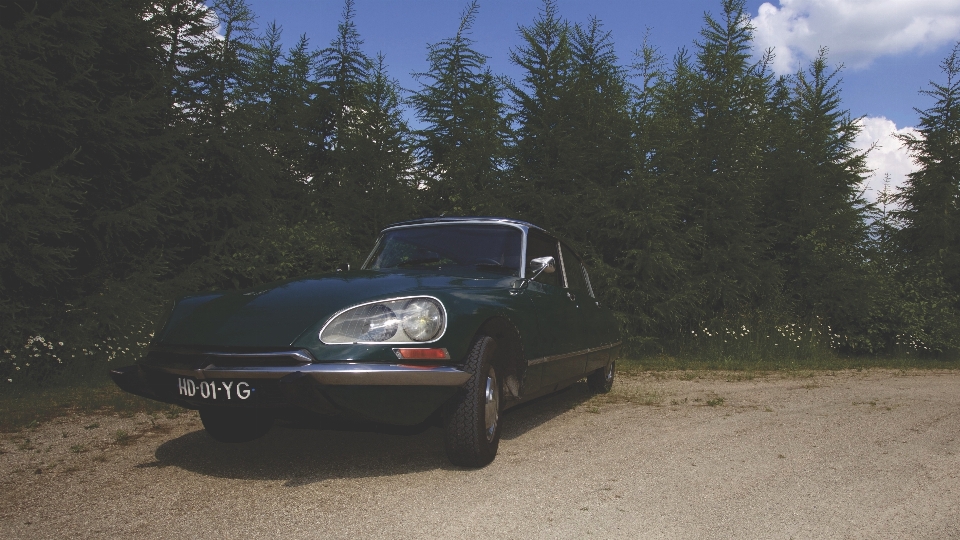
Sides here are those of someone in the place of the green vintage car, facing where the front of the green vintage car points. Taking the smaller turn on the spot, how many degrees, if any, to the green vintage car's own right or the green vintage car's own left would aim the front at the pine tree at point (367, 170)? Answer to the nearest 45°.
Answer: approximately 135° to the green vintage car's own right

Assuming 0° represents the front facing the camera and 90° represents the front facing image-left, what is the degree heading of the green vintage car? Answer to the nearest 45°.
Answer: approximately 45°

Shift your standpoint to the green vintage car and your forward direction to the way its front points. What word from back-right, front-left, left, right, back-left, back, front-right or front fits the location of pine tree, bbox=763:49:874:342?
back

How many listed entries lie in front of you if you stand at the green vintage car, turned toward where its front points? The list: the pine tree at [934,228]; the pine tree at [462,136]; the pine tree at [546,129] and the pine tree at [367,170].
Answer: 0

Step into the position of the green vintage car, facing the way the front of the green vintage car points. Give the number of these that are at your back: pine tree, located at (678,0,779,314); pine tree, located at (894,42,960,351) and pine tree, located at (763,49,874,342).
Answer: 3

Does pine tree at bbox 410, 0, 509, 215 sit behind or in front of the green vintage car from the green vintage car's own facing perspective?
behind

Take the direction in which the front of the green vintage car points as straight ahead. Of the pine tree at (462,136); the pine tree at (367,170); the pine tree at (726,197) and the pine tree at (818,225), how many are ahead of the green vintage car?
0

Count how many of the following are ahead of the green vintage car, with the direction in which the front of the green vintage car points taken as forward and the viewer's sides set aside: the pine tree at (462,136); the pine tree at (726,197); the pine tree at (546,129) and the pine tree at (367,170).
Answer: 0

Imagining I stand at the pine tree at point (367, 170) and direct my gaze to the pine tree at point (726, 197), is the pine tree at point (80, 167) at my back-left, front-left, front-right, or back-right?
back-right

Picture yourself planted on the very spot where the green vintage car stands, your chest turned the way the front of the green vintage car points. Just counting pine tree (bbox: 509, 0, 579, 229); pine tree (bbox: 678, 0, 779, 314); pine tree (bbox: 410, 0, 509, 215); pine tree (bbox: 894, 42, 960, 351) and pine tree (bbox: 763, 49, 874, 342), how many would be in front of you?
0

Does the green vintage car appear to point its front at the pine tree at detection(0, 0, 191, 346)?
no

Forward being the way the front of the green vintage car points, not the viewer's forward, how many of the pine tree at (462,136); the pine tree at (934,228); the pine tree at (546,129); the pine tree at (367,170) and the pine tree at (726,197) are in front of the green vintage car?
0

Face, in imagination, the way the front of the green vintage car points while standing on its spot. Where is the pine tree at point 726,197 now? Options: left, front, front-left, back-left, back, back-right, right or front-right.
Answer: back

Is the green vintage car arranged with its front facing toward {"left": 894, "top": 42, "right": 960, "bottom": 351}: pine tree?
no

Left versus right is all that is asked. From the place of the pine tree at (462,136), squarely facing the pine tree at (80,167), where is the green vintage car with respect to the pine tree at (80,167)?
left

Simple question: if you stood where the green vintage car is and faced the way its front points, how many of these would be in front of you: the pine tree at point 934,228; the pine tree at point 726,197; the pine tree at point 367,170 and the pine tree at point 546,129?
0

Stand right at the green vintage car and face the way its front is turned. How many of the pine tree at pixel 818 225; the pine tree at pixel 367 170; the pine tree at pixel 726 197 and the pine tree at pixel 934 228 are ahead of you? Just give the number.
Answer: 0
